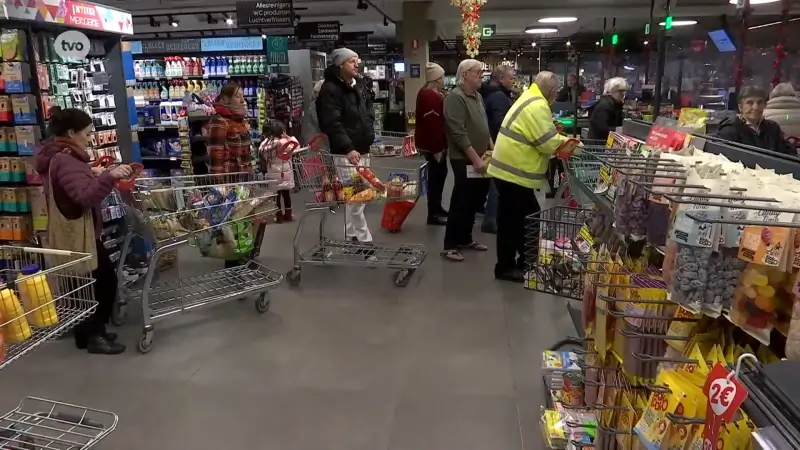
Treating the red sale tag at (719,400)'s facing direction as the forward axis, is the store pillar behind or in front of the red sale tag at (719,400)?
behind

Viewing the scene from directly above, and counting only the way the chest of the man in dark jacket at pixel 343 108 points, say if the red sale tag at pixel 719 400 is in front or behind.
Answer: in front

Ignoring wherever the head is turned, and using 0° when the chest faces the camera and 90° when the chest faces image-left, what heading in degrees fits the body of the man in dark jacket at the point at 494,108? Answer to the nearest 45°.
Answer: approximately 270°

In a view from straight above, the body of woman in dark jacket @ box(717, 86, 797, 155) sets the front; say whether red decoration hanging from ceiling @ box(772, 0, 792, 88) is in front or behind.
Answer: behind

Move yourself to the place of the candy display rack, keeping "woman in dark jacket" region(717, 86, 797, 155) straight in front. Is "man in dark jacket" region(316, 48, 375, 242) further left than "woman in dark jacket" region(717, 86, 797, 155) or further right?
left

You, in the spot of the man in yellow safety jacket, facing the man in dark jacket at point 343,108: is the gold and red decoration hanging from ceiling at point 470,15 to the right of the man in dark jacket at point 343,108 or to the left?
right

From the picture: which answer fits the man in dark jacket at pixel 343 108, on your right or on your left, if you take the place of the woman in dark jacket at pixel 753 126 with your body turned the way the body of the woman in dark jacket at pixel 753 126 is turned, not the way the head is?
on your right
